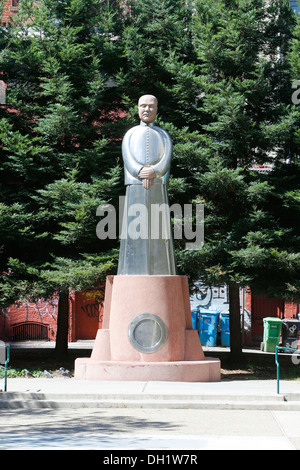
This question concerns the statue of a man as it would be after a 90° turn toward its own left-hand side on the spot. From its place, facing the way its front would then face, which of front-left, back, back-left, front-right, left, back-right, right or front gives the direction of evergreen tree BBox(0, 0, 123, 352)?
back-left

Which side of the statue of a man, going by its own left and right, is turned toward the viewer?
front

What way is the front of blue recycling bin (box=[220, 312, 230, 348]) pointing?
toward the camera

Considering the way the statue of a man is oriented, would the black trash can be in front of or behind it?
behind

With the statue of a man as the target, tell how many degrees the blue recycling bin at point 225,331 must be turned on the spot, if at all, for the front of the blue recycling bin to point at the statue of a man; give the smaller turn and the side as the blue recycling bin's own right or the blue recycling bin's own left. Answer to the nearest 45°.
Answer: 0° — it already faces it

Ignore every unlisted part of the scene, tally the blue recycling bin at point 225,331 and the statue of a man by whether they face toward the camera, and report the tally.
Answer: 2

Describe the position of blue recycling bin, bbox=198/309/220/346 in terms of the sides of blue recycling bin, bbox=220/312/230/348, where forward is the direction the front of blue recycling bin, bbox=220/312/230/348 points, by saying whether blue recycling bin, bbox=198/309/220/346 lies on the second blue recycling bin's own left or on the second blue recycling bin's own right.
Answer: on the second blue recycling bin's own right

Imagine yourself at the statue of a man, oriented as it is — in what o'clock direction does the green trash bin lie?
The green trash bin is roughly at 7 o'clock from the statue of a man.
